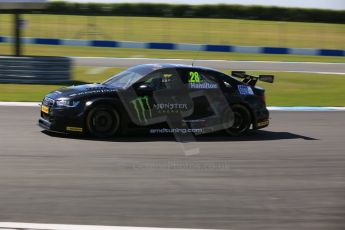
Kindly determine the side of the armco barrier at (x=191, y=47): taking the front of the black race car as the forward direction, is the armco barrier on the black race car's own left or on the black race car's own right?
on the black race car's own right

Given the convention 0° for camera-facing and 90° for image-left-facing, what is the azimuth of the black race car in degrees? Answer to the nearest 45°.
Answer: approximately 90°

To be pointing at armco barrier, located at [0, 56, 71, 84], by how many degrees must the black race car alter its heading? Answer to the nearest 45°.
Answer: approximately 45° to its right
